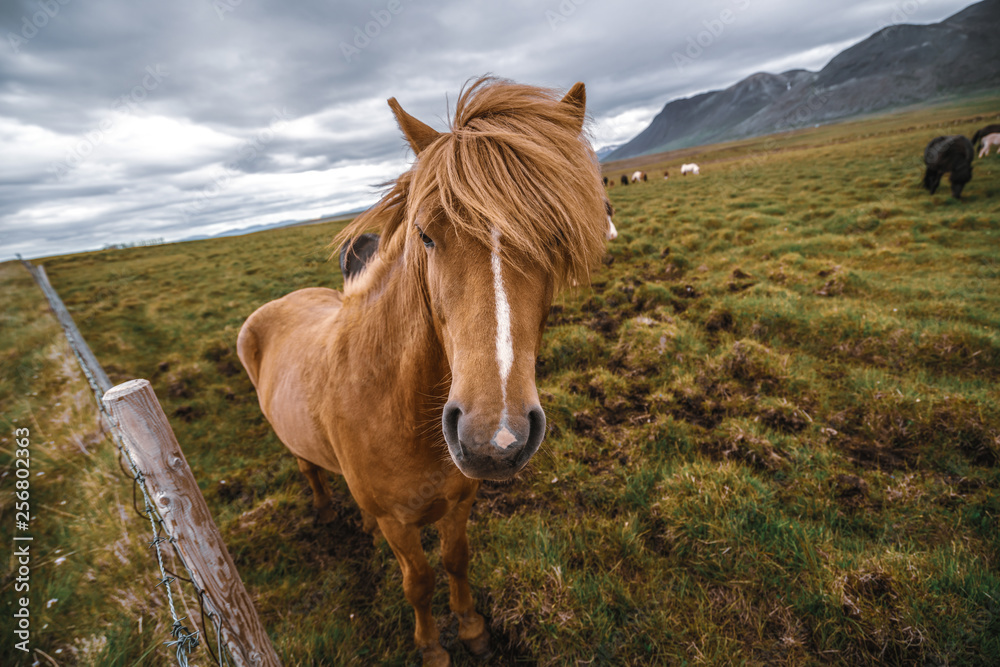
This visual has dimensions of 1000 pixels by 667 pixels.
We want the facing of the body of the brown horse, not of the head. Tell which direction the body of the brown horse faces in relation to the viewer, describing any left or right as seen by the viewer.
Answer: facing the viewer and to the right of the viewer

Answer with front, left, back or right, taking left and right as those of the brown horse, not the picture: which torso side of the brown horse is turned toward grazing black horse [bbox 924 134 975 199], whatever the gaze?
left

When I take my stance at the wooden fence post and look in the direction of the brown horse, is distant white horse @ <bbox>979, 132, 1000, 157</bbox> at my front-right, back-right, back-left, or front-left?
front-left

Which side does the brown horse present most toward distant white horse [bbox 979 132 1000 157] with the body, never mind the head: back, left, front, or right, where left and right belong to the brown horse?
left
